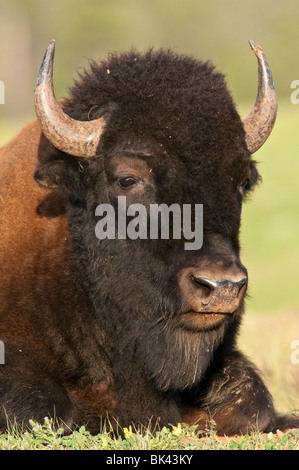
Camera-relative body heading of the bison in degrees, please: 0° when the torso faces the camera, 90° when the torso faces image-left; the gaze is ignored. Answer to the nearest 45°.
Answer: approximately 315°
